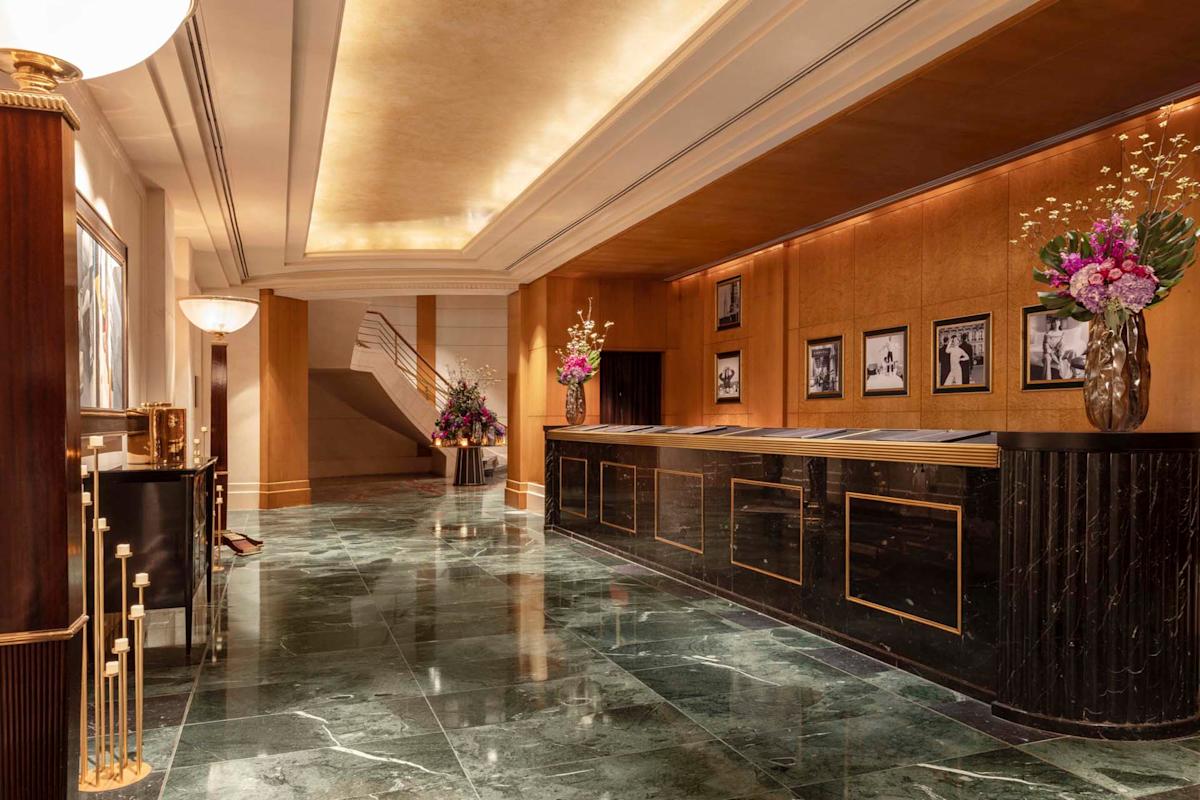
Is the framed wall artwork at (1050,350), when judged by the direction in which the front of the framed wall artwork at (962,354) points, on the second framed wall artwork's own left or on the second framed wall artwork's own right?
on the second framed wall artwork's own left

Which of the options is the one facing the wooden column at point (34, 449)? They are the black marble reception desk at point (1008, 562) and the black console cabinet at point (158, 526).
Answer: the black marble reception desk

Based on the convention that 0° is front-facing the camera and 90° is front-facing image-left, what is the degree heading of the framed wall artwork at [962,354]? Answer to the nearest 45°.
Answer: approximately 45°

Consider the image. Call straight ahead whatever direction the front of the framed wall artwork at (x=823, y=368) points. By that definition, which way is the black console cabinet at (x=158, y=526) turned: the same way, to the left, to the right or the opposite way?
the opposite way

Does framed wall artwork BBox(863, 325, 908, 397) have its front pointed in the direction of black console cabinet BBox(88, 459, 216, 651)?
yes

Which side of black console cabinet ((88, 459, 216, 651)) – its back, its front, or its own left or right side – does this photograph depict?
right

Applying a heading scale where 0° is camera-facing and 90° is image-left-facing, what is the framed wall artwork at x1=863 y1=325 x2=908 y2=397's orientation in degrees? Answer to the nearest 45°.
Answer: approximately 45°

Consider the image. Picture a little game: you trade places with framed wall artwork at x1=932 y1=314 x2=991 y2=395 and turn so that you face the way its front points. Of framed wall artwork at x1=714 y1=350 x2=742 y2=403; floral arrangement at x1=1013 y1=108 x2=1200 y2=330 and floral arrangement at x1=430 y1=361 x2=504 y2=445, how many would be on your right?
2

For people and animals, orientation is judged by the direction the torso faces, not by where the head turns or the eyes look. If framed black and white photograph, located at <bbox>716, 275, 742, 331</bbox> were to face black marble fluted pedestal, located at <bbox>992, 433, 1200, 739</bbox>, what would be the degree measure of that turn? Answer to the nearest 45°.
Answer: approximately 45° to its left
